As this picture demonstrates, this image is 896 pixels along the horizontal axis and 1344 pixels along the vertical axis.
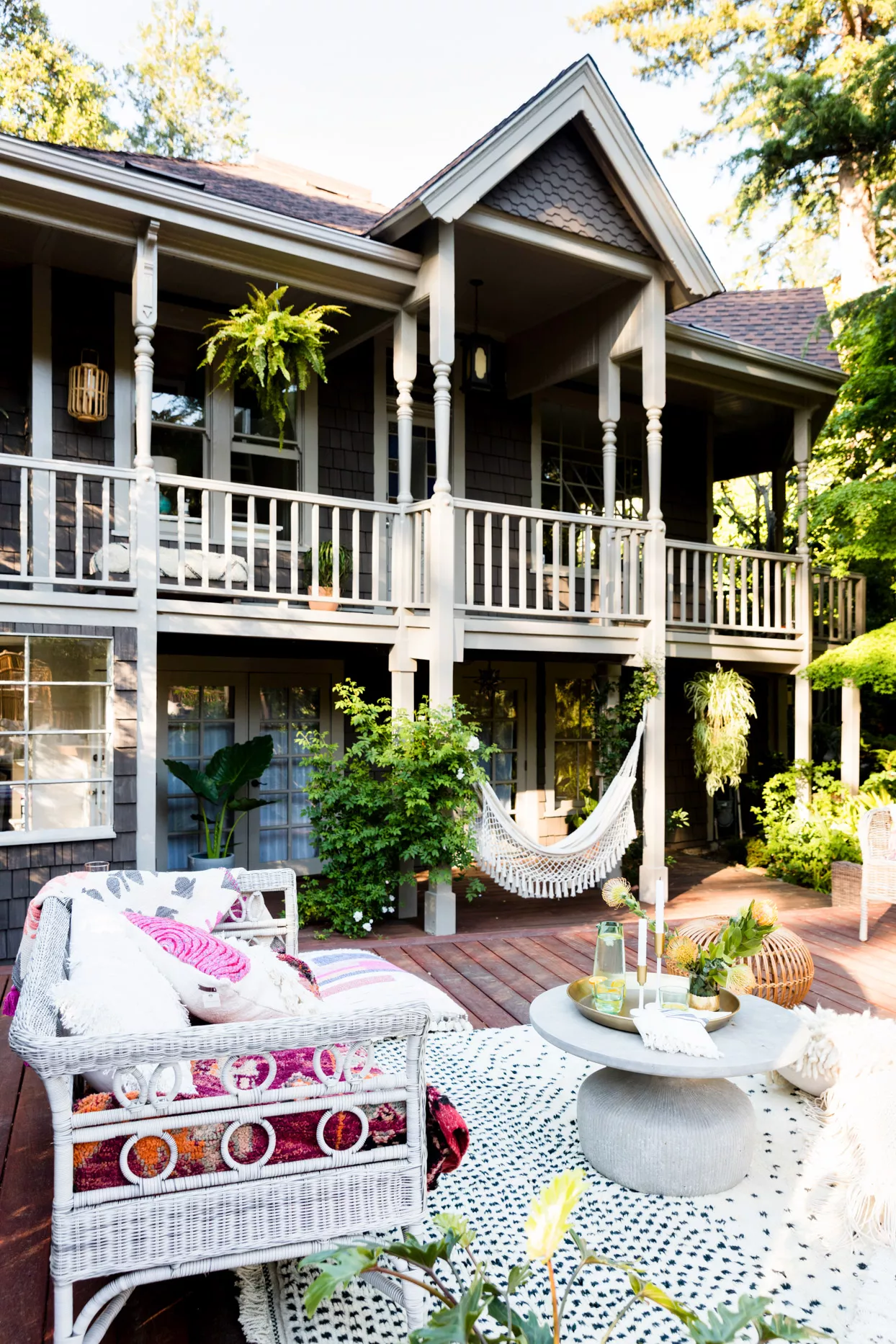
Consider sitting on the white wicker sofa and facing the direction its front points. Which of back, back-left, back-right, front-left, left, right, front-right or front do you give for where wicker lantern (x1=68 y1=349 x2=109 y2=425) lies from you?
left

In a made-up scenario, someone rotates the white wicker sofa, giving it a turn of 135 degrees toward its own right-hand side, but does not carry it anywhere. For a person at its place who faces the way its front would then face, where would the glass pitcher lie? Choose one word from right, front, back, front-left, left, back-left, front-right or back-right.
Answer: back

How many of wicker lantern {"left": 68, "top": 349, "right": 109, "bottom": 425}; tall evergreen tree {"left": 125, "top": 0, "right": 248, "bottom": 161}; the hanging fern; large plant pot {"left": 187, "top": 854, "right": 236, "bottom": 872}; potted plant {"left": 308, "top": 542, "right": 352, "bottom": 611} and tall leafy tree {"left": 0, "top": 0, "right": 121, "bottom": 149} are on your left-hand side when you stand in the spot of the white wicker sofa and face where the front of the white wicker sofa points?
6

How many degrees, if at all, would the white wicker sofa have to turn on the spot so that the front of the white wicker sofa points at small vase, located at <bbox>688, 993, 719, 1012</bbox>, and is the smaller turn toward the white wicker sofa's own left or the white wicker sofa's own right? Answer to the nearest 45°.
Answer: approximately 45° to the white wicker sofa's own left

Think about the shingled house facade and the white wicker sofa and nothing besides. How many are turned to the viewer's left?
0

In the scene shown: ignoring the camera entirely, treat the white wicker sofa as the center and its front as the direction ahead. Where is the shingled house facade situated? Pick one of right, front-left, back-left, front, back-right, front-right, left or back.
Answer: left

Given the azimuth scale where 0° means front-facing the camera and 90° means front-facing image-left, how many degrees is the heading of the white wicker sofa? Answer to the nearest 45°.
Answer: approximately 270°

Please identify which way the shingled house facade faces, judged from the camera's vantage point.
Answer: facing the viewer and to the right of the viewer
